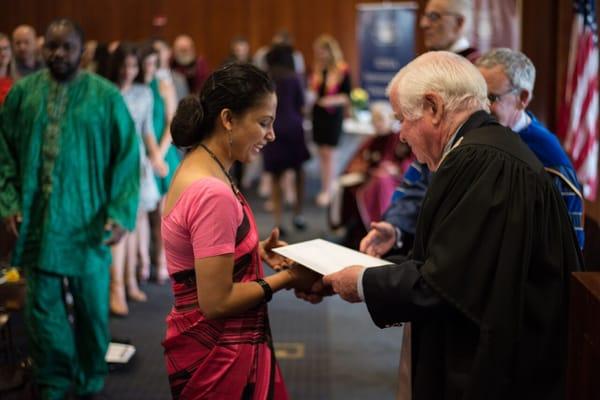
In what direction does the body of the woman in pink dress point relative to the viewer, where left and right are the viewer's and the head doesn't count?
facing to the right of the viewer

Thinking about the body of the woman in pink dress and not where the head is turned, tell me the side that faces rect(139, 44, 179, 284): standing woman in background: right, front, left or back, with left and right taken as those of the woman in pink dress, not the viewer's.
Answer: left

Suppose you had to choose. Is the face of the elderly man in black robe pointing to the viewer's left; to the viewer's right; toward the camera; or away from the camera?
to the viewer's left

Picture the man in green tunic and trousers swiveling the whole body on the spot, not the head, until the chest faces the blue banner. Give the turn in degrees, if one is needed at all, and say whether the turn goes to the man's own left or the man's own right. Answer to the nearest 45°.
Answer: approximately 135° to the man's own left

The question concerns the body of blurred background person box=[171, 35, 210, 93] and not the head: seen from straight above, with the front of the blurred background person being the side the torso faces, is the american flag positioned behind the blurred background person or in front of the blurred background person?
in front

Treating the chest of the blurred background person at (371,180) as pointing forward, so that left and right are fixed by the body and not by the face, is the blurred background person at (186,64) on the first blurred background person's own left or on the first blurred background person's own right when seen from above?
on the first blurred background person's own right

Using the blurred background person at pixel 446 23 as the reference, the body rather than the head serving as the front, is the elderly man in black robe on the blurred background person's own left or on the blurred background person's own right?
on the blurred background person's own left

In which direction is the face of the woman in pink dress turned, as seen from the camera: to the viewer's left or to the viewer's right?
to the viewer's right

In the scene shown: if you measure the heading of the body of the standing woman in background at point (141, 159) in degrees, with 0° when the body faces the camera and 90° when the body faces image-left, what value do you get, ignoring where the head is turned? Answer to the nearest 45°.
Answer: approximately 315°
